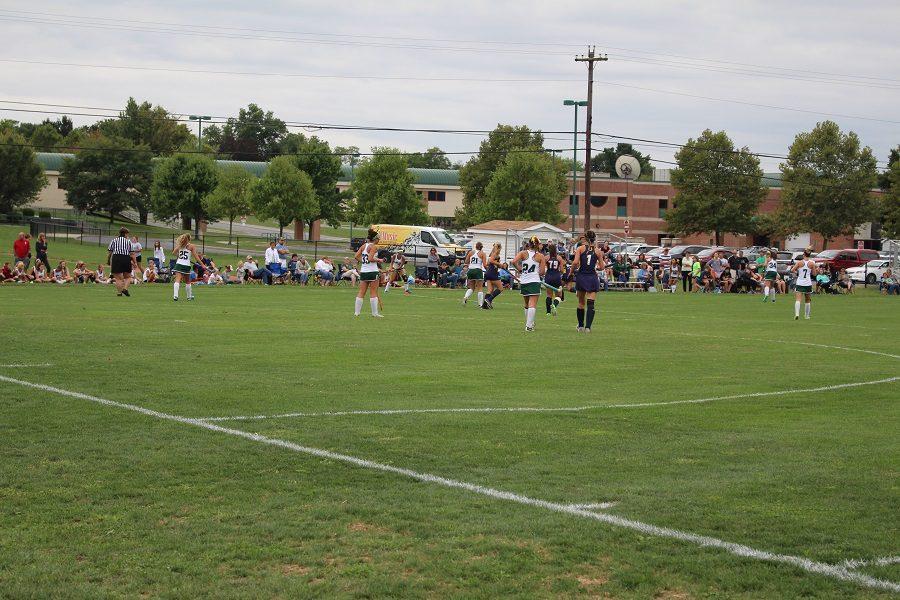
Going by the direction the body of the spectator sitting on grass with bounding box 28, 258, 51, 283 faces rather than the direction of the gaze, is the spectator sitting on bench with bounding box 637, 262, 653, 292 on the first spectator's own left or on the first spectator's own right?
on the first spectator's own left

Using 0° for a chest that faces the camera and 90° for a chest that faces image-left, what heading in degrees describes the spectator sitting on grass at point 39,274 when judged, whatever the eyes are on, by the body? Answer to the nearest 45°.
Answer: approximately 0°

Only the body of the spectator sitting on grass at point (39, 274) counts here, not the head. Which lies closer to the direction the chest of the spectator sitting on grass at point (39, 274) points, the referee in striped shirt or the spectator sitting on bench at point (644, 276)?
the referee in striped shirt

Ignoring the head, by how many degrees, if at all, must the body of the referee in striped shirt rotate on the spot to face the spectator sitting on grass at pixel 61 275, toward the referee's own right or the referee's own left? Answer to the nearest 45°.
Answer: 0° — they already face them

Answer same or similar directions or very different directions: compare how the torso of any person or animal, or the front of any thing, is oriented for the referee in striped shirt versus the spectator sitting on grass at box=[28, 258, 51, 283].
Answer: very different directions

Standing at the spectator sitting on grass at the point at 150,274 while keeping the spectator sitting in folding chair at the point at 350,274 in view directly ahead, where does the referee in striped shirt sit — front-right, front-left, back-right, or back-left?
back-right

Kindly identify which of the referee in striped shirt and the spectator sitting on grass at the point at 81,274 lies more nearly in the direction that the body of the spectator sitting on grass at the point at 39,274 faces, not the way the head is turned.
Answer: the referee in striped shirt

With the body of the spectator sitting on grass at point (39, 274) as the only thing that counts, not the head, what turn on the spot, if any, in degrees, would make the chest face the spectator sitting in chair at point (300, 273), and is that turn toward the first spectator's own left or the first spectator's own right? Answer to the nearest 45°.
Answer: approximately 90° to the first spectator's own left
